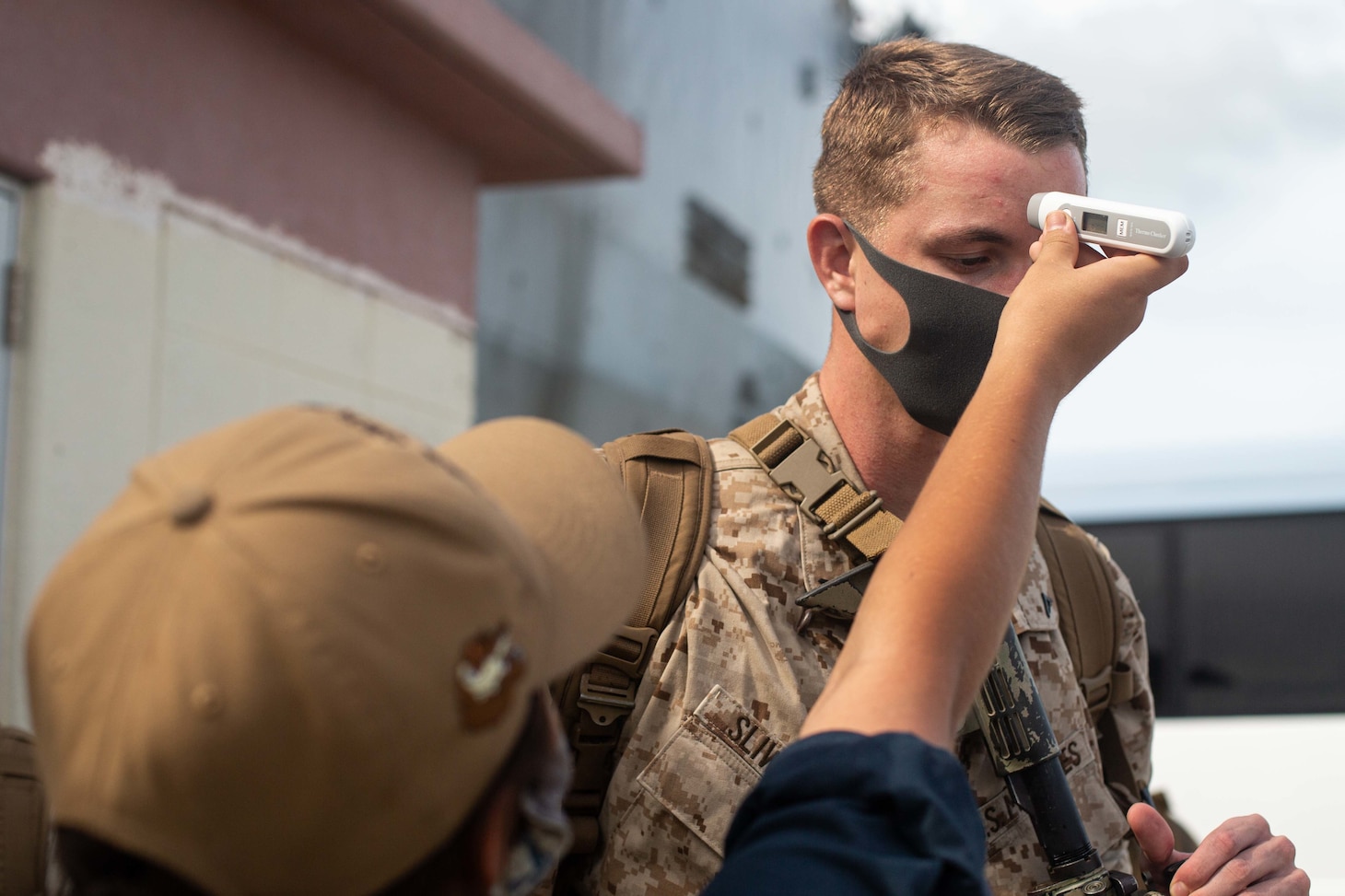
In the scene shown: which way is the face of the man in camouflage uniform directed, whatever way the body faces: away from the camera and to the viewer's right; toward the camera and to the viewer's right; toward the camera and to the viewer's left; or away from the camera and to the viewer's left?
toward the camera and to the viewer's right

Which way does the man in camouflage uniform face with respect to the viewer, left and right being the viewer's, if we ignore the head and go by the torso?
facing the viewer and to the right of the viewer
